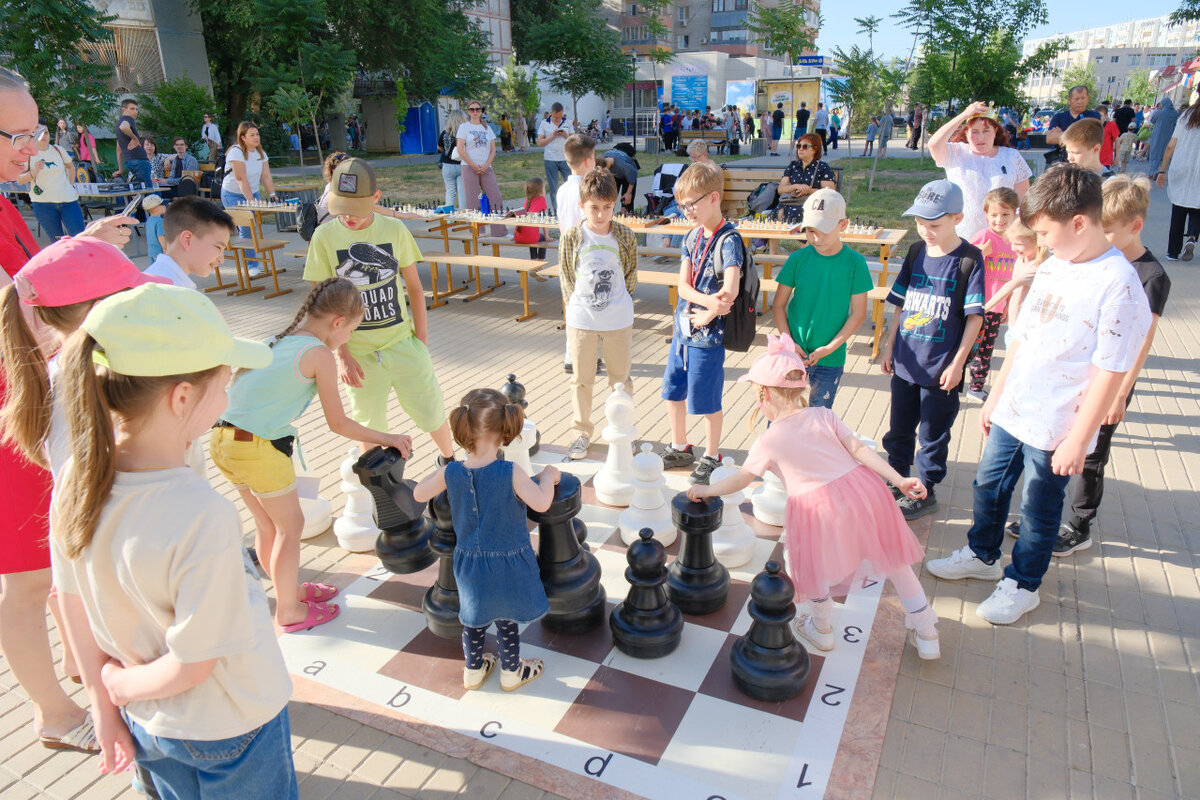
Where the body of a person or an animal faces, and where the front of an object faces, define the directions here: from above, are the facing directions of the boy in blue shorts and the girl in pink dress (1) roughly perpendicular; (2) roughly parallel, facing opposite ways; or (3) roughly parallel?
roughly perpendicular

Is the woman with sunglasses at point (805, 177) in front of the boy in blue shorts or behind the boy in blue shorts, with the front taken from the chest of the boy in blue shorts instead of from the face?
behind

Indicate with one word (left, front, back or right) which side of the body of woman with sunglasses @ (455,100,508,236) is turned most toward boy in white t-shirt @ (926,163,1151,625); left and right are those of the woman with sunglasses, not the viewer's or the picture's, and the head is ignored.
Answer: front

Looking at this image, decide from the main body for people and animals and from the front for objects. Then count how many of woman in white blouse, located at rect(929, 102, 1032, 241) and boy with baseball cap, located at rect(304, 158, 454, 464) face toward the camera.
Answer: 2

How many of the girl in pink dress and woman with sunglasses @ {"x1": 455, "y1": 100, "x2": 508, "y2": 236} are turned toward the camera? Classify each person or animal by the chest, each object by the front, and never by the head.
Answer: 1

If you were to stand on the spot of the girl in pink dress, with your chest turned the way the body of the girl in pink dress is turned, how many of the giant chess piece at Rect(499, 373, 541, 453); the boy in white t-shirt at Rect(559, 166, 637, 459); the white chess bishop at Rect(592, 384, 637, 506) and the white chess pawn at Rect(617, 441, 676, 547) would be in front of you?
4

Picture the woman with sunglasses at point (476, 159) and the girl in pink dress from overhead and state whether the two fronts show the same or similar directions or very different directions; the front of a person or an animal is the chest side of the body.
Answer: very different directions

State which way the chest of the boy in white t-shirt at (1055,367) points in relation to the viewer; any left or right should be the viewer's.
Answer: facing the viewer and to the left of the viewer

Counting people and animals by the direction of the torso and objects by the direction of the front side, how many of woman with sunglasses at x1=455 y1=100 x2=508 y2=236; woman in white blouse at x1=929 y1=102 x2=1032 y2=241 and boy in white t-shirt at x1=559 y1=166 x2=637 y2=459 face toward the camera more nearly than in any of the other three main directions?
3

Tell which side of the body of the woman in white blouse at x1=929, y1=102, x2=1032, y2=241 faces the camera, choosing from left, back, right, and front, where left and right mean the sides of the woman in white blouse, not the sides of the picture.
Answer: front

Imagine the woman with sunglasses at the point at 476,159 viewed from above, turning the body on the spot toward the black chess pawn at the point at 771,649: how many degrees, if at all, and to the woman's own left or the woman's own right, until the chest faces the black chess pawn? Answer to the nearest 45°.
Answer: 0° — they already face it

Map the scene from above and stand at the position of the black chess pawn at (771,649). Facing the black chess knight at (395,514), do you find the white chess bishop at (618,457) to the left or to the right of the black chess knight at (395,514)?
right
